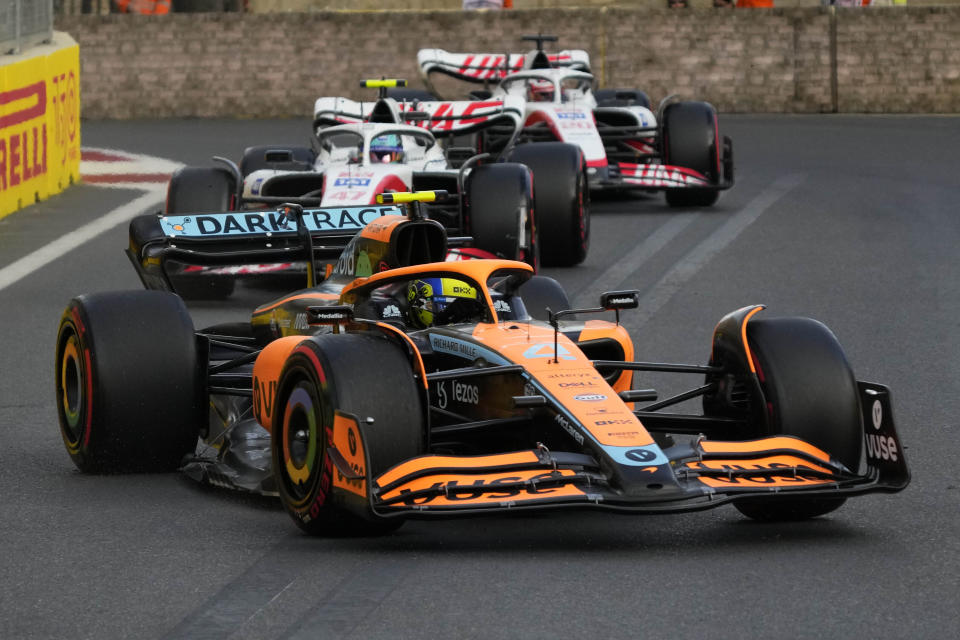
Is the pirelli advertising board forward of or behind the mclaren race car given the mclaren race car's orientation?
behind

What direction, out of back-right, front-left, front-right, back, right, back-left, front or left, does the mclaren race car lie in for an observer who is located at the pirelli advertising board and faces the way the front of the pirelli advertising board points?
front-right

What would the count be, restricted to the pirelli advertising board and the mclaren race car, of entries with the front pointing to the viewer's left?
0

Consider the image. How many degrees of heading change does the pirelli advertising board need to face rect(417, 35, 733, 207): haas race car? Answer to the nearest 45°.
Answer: approximately 45° to its left

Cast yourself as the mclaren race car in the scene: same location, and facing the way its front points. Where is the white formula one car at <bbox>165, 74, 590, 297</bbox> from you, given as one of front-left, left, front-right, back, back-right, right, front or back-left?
back-left

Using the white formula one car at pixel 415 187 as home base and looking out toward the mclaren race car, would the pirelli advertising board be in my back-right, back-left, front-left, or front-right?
back-right

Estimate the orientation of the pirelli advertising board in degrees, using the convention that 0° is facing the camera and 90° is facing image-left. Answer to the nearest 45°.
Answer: approximately 315°

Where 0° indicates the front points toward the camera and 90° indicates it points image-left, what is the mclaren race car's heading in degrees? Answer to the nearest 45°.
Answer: approximately 315°
